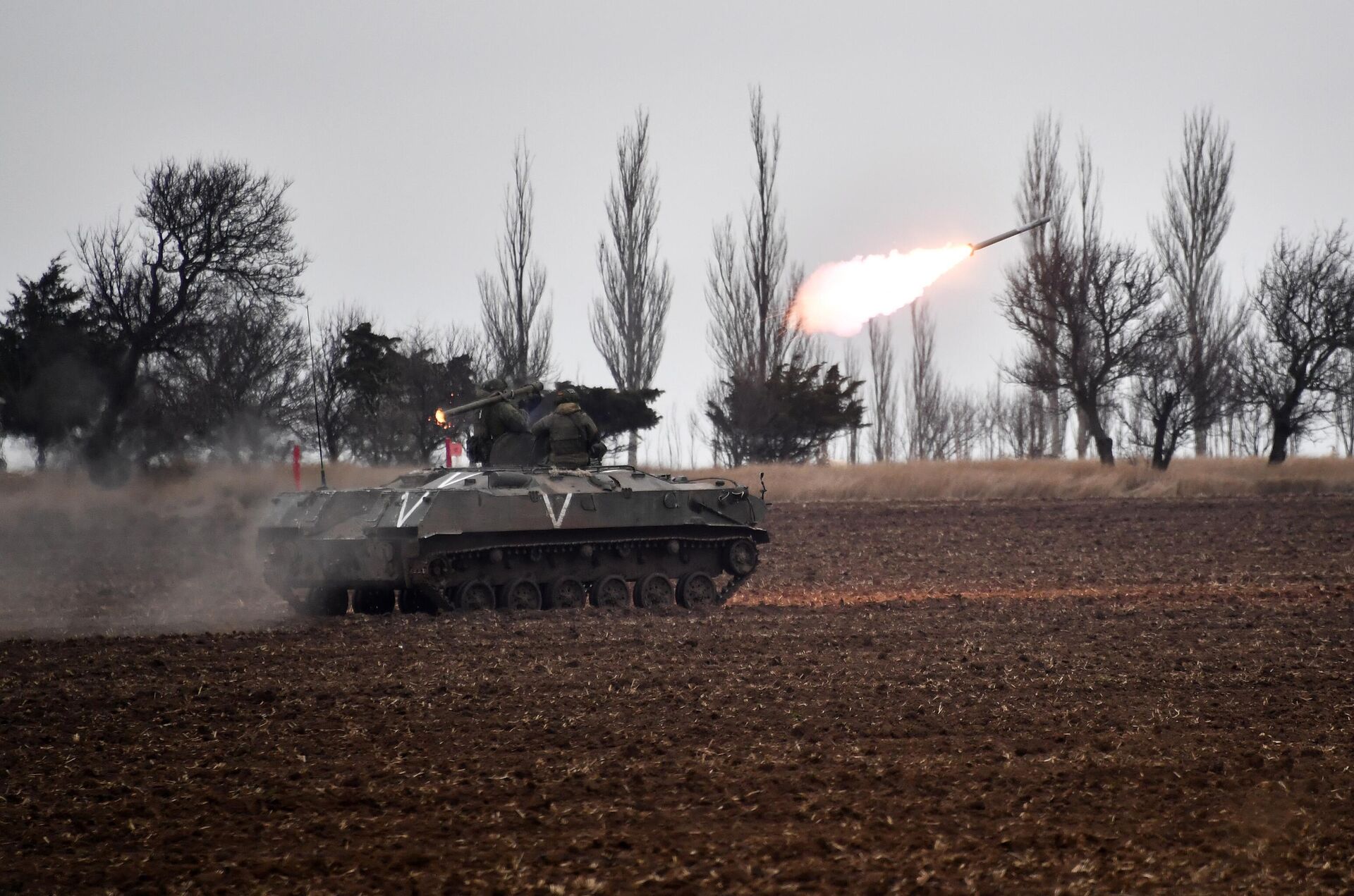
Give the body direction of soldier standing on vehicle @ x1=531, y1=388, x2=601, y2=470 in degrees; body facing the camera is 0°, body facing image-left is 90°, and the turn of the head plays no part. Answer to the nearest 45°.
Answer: approximately 180°

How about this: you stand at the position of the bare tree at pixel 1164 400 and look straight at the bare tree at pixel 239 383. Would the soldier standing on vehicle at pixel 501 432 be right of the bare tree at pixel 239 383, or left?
left

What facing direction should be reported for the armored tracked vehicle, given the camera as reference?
facing away from the viewer and to the right of the viewer

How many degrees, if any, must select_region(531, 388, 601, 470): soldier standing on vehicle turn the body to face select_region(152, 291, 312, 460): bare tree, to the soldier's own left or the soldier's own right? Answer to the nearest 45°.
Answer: approximately 45° to the soldier's own left

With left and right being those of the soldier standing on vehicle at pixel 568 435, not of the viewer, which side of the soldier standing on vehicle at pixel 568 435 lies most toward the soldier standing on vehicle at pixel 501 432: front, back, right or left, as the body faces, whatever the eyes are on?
left
